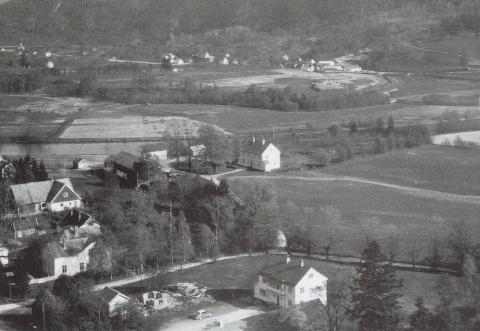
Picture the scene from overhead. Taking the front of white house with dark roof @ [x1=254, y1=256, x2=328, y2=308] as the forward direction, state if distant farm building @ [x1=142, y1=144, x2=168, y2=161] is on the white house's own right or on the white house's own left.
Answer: on the white house's own right

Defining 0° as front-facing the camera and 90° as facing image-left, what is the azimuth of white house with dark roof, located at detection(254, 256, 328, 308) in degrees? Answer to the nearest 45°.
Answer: approximately 45°
